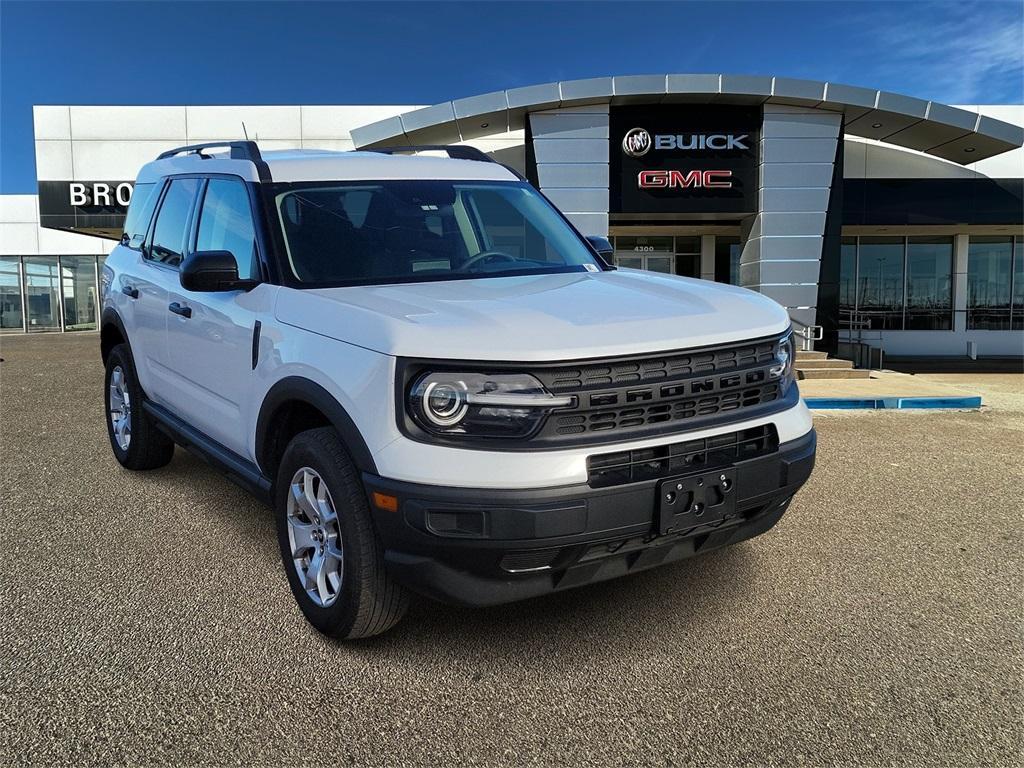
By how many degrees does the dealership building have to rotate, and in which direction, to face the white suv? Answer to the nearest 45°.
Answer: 0° — it already faces it

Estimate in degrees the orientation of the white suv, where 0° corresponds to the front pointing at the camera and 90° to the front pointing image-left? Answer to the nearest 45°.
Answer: approximately 315°

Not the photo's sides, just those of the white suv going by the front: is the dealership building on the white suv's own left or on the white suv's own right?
on the white suv's own left
